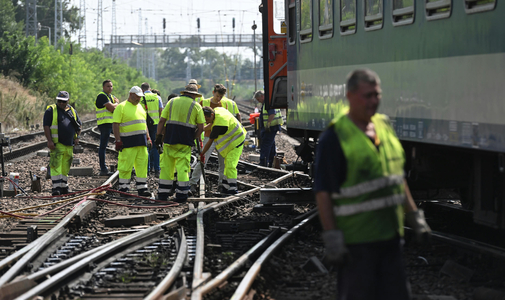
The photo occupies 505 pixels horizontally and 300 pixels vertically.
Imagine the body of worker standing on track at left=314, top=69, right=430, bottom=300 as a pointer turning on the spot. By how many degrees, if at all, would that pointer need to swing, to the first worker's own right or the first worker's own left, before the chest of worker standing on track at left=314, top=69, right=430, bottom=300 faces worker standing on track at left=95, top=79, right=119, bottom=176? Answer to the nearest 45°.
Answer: approximately 180°

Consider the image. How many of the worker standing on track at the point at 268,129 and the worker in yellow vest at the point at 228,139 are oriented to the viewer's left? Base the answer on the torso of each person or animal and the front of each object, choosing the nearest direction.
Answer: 2

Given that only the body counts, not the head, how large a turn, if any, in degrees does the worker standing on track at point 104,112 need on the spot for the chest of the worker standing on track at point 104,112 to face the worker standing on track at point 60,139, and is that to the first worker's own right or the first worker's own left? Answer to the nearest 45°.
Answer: approximately 90° to the first worker's own right

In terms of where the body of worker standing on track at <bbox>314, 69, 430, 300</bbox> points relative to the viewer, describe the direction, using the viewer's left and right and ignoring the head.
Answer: facing the viewer and to the right of the viewer

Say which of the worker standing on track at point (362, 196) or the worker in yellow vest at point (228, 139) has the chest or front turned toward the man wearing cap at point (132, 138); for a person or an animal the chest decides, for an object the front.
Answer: the worker in yellow vest

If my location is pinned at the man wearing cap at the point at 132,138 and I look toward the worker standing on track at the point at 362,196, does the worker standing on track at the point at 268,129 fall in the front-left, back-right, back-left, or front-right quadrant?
back-left

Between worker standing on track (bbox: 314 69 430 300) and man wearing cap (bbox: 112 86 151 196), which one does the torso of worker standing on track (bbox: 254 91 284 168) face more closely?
the man wearing cap

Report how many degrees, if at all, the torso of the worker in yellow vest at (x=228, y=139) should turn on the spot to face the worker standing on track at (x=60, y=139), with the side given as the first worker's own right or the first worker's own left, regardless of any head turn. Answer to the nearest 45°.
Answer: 0° — they already face them

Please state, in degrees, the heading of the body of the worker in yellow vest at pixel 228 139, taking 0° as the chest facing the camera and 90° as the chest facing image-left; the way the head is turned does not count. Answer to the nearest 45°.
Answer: approximately 90°

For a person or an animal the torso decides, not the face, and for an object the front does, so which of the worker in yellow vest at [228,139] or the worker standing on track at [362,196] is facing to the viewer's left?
the worker in yellow vest
